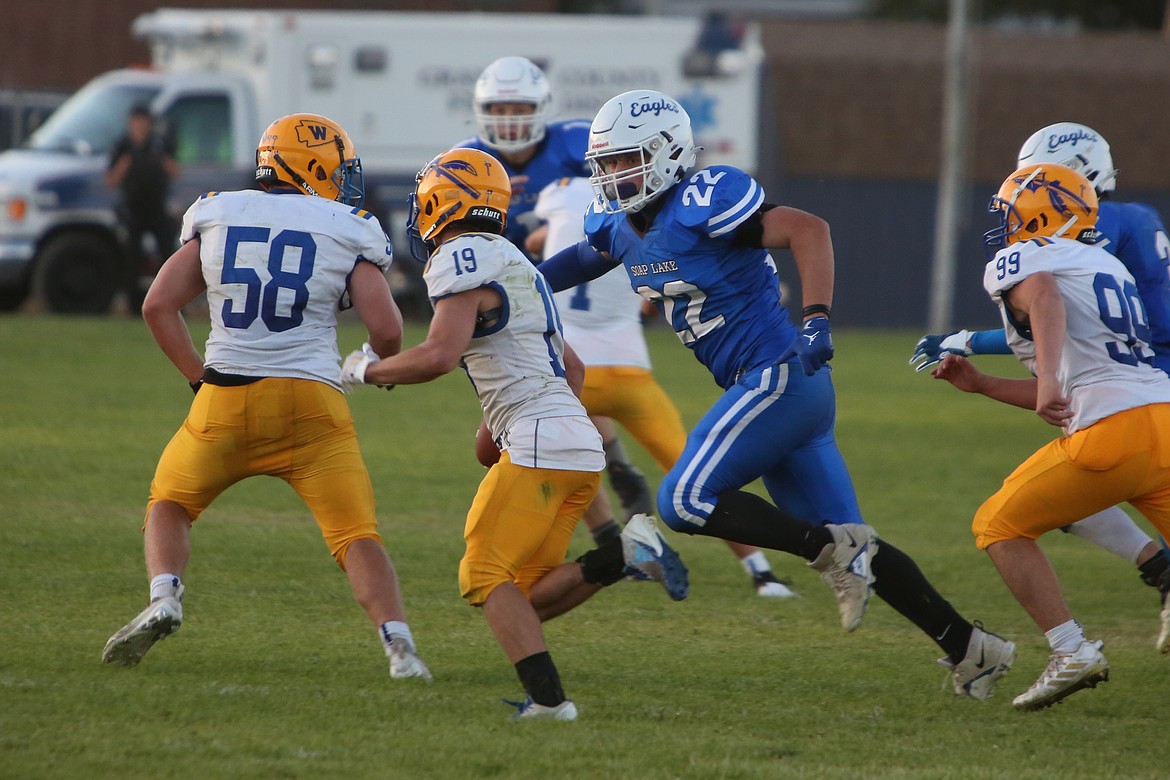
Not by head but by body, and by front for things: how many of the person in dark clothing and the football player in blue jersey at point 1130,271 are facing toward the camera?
1

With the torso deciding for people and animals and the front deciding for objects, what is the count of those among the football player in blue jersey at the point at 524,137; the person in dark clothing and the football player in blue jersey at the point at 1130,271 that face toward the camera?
2

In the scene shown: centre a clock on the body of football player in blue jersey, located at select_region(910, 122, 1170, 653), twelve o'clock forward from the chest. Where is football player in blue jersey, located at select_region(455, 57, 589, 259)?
football player in blue jersey, located at select_region(455, 57, 589, 259) is roughly at 1 o'clock from football player in blue jersey, located at select_region(910, 122, 1170, 653).

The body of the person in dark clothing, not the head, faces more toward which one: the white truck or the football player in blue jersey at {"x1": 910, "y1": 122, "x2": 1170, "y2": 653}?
the football player in blue jersey

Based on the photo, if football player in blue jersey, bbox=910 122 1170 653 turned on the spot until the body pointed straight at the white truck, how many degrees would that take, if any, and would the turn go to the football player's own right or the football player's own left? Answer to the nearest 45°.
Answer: approximately 45° to the football player's own right

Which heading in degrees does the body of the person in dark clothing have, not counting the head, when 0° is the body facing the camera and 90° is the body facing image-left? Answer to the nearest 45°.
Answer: approximately 0°

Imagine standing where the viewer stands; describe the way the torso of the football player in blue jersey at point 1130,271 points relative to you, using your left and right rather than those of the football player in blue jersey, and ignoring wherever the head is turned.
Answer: facing to the left of the viewer

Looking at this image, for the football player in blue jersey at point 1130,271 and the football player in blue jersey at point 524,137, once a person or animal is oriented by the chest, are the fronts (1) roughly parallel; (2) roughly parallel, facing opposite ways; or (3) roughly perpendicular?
roughly perpendicular

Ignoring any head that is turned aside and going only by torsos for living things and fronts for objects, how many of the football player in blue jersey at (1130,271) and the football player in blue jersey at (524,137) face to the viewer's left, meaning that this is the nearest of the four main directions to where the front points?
1

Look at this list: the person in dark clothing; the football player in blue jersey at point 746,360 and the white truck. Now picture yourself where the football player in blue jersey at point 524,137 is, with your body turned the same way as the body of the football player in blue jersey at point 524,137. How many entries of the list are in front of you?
1
